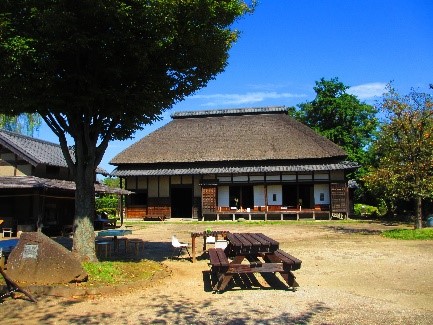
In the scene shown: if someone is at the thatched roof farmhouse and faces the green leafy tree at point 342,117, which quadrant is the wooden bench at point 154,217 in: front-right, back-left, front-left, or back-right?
back-left

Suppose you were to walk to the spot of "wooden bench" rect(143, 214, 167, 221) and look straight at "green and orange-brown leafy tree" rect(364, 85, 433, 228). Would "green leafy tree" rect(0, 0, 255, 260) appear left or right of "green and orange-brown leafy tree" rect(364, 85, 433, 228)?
right

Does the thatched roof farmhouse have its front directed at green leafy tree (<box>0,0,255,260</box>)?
yes

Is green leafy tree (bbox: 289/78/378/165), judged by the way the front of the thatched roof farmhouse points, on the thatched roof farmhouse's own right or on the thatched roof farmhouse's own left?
on the thatched roof farmhouse's own left

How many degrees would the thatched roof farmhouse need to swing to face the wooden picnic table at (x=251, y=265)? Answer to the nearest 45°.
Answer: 0° — it already faces it

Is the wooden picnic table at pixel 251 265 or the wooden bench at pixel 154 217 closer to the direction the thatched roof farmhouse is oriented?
the wooden picnic table

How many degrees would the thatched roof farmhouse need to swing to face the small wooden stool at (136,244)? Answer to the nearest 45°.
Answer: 0° — it already faces it

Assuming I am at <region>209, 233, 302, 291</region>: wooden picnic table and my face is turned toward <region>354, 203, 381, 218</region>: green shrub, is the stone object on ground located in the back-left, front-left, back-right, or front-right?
back-left

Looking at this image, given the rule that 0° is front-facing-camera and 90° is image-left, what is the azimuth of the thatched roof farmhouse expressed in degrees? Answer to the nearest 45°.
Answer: approximately 0°

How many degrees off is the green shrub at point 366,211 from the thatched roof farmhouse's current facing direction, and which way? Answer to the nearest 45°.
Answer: approximately 90° to its left
